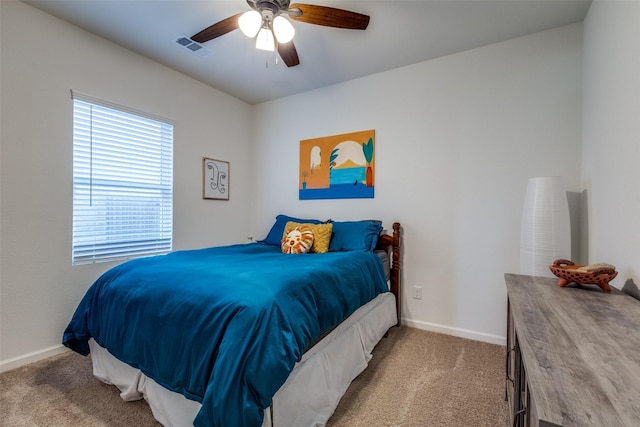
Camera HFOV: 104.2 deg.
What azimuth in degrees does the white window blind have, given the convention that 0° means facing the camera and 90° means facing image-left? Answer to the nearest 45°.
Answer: approximately 315°

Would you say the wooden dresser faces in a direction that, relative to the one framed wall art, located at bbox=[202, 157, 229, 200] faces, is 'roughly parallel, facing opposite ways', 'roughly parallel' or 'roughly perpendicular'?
roughly parallel, facing opposite ways

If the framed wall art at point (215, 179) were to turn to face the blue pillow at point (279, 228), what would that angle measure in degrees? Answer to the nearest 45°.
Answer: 0° — it already faces it

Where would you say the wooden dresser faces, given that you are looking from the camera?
facing to the left of the viewer

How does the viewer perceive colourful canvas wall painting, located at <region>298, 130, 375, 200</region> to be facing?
facing the viewer and to the left of the viewer

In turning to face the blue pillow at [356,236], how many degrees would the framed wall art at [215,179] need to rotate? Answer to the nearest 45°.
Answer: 0° — it already faces it

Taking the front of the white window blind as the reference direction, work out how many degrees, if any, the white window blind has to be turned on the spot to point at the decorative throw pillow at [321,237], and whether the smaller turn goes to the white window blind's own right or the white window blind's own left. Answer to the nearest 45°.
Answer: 0° — it already faces it

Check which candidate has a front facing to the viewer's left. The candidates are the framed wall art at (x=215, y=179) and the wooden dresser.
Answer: the wooden dresser

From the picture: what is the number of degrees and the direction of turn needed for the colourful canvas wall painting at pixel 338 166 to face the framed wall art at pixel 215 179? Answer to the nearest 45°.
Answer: approximately 45° to its right

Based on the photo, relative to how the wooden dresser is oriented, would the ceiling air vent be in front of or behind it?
in front

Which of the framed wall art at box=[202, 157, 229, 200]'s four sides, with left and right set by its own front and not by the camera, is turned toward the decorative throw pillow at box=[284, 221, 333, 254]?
front

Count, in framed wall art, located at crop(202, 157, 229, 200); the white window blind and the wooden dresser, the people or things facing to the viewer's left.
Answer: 1

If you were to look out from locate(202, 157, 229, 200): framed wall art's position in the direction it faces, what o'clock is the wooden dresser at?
The wooden dresser is roughly at 1 o'clock from the framed wall art.
